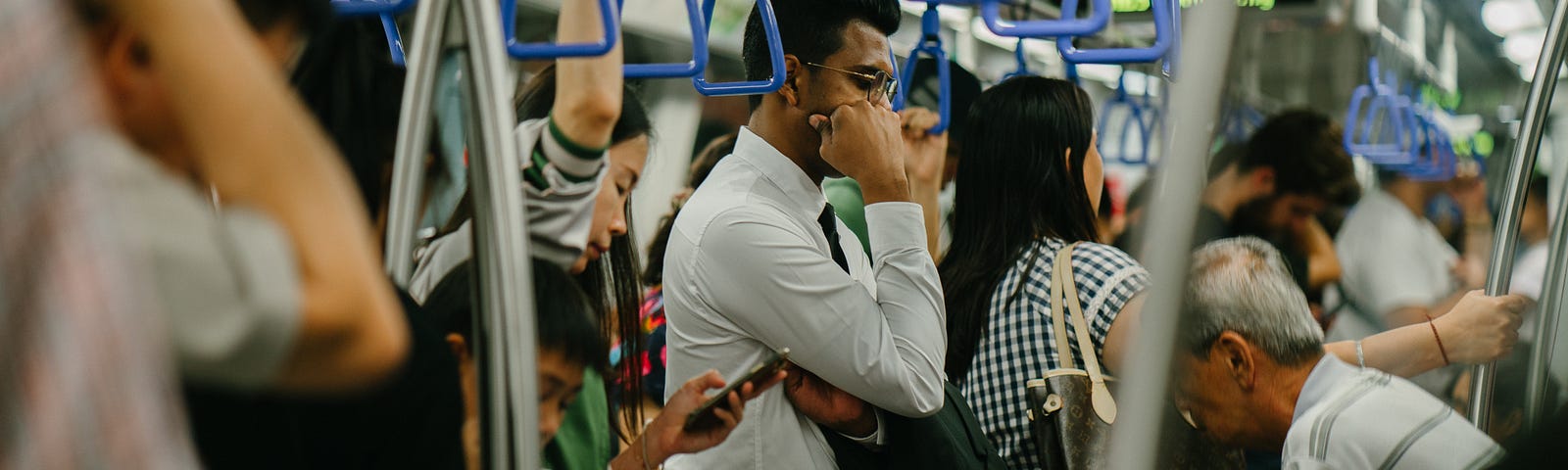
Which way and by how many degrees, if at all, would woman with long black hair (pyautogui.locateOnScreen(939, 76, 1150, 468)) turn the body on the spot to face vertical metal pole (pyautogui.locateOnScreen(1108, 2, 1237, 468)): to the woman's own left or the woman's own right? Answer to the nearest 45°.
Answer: approximately 135° to the woman's own right

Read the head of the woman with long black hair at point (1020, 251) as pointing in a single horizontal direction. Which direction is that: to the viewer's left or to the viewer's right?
to the viewer's right

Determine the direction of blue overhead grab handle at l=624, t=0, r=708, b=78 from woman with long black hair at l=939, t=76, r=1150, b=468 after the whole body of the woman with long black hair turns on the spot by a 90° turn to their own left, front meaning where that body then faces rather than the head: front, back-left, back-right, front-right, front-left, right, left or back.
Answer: left

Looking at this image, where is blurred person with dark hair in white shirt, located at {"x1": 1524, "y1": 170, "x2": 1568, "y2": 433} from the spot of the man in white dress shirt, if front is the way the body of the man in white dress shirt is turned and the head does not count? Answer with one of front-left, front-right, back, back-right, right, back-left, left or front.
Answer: front

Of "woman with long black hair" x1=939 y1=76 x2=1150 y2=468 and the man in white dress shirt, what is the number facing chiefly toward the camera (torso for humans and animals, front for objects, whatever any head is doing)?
0

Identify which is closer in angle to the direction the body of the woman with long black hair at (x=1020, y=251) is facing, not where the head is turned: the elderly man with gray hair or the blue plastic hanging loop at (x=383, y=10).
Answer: the elderly man with gray hair

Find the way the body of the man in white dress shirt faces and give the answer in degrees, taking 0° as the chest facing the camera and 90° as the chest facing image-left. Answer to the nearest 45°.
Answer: approximately 270°

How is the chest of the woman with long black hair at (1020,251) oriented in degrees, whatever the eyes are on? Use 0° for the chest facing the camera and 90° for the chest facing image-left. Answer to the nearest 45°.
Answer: approximately 225°

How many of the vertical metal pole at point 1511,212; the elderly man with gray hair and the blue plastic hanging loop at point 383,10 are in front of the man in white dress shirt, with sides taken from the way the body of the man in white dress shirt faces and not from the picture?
2
